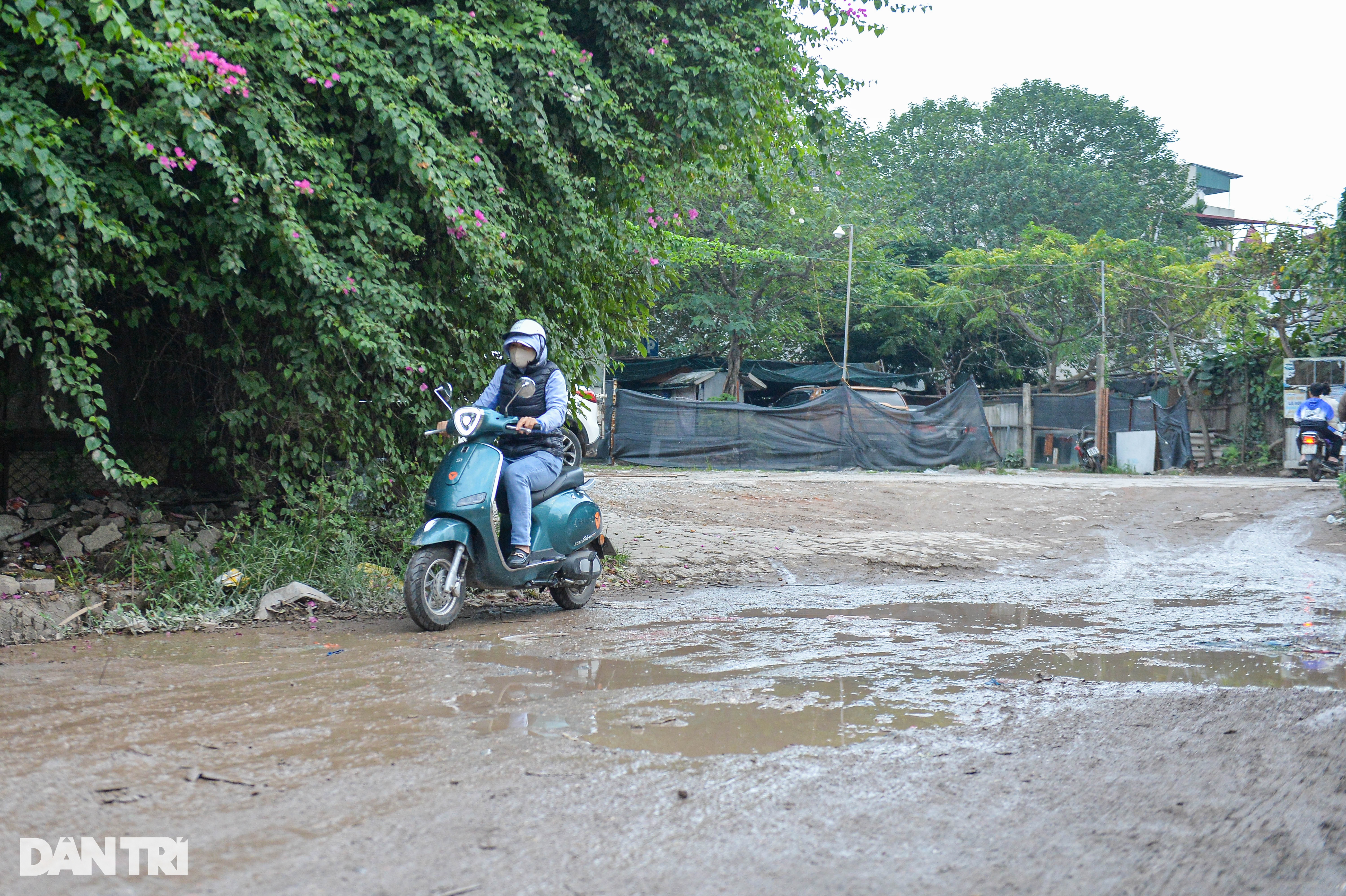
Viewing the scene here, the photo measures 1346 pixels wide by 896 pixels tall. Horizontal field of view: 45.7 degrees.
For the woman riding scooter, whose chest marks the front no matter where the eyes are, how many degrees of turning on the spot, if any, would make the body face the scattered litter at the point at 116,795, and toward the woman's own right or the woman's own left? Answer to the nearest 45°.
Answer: approximately 45° to the woman's own left

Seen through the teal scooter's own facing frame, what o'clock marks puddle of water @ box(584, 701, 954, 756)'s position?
The puddle of water is roughly at 10 o'clock from the teal scooter.

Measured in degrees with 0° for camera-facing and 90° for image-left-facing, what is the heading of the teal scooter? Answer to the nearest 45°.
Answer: approximately 45°

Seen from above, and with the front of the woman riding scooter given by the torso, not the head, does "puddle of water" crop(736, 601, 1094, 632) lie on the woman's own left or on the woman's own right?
on the woman's own left
